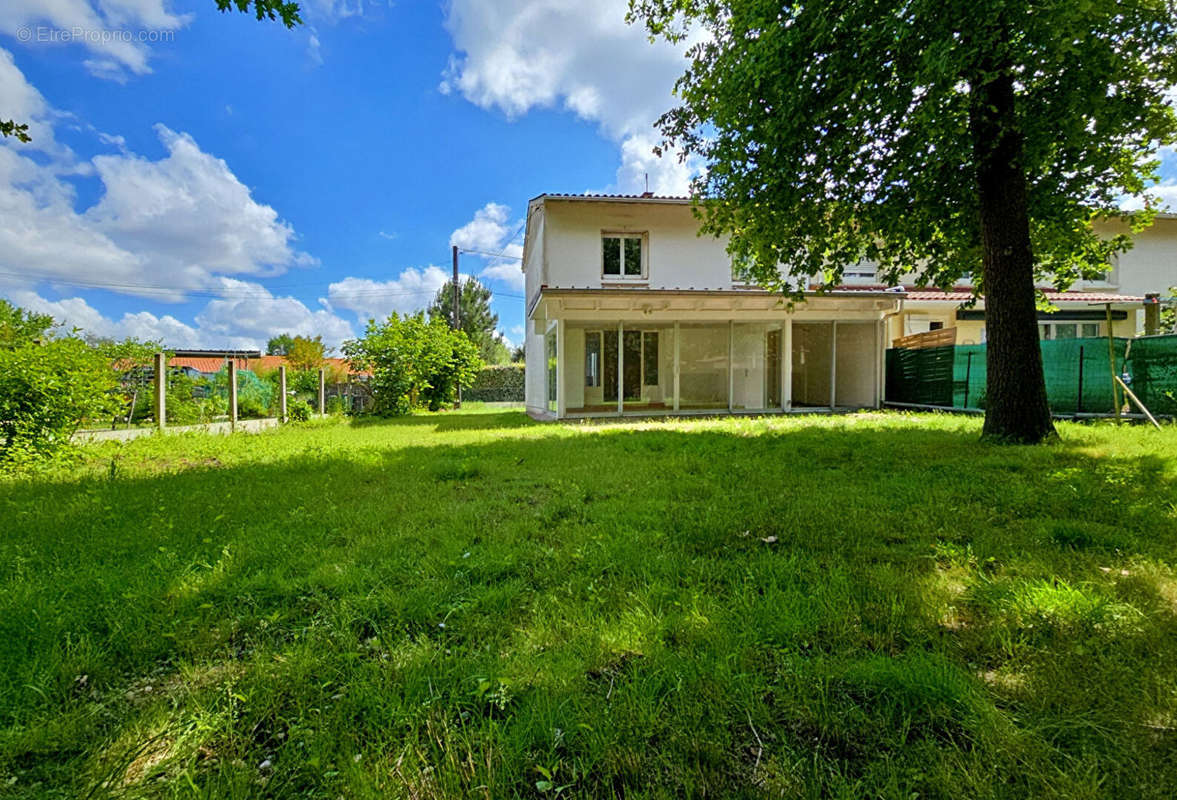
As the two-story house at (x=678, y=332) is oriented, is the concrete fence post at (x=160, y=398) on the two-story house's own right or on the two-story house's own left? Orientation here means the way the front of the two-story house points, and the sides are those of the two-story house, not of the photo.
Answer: on the two-story house's own right

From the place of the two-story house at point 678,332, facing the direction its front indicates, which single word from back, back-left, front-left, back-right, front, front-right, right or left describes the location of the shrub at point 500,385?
back-right

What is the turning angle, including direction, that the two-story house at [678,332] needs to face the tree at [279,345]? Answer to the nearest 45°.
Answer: approximately 135° to its right

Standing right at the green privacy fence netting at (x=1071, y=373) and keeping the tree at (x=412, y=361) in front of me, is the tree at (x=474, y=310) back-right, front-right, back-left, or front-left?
front-right

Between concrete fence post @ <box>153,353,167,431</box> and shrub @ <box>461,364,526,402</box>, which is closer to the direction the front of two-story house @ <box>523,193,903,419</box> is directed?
the concrete fence post

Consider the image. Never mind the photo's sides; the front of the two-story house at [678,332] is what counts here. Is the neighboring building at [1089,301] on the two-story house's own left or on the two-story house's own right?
on the two-story house's own left

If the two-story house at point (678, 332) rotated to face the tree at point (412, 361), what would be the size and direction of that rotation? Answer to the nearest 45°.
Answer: approximately 90° to its right

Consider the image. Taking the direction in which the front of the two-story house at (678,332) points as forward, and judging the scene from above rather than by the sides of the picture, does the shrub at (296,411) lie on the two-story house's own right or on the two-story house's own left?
on the two-story house's own right

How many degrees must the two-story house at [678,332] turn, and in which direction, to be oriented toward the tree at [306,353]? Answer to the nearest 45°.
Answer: approximately 135° to its right

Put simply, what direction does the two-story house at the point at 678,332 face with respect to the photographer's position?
facing the viewer
